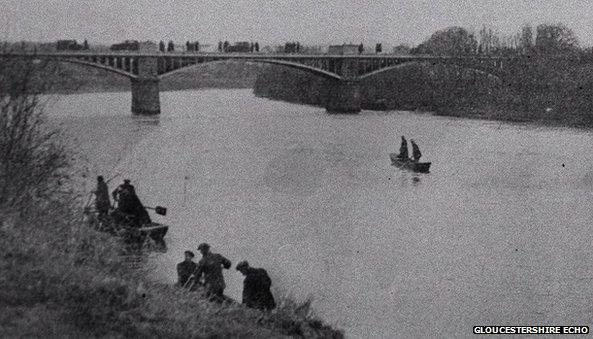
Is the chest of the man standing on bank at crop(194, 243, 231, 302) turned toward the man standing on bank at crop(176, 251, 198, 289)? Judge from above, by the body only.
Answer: yes

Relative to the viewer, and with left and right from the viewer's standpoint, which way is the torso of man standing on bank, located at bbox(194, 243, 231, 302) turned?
facing away from the viewer and to the left of the viewer

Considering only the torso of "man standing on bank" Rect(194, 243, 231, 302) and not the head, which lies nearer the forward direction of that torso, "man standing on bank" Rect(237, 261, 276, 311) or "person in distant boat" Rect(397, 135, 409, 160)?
the person in distant boat

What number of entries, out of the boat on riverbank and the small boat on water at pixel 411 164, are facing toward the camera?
0
